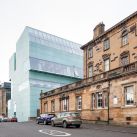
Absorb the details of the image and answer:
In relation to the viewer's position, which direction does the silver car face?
facing away from the viewer and to the left of the viewer

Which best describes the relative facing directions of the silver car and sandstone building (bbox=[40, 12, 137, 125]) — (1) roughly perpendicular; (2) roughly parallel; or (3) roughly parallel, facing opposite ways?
roughly perpendicular
